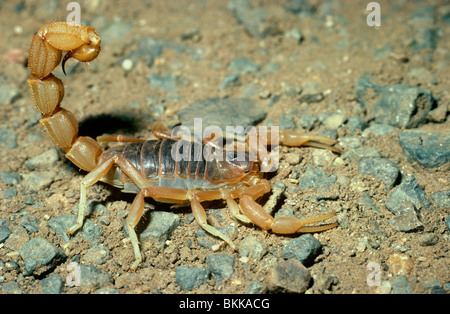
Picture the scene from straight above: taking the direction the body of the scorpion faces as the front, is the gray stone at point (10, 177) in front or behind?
behind

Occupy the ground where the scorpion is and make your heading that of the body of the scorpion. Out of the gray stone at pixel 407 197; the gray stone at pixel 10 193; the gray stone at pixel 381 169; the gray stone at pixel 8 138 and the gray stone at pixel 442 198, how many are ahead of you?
3

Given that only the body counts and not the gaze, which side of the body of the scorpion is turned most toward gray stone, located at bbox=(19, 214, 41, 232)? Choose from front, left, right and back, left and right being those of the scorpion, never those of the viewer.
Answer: back

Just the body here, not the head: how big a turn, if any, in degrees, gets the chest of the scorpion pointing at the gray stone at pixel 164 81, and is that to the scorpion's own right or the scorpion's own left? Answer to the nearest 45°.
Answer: approximately 90° to the scorpion's own left

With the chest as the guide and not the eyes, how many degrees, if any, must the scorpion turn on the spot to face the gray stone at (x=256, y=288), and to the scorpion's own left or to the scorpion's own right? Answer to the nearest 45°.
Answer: approximately 45° to the scorpion's own right

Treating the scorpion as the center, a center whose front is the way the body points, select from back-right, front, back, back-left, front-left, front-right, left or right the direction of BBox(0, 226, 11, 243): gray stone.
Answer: back

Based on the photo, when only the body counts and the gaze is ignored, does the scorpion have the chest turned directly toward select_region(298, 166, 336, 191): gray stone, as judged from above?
yes

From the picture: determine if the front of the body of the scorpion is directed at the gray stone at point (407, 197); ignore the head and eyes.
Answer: yes

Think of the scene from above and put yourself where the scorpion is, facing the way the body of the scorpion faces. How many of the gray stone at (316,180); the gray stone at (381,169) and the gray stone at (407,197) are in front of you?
3

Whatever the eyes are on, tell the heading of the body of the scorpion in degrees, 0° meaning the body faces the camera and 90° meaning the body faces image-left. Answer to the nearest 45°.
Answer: approximately 270°

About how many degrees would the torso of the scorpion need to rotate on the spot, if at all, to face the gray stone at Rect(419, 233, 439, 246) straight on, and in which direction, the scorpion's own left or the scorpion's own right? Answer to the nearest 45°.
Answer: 0° — it already faces it
